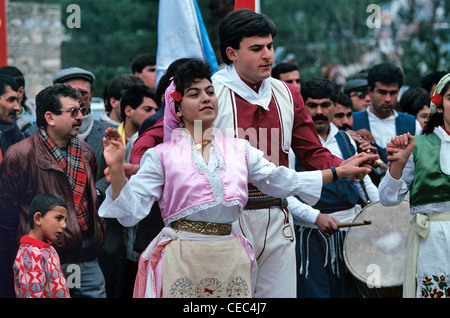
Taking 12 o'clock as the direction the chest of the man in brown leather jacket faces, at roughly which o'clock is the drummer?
The drummer is roughly at 10 o'clock from the man in brown leather jacket.

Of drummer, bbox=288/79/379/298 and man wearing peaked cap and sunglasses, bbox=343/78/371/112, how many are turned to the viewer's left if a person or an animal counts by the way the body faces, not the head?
0

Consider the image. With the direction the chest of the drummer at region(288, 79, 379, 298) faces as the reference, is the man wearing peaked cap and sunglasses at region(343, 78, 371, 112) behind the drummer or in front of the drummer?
behind

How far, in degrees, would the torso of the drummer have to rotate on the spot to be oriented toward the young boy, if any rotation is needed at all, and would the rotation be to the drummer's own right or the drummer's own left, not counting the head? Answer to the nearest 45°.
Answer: approximately 45° to the drummer's own right

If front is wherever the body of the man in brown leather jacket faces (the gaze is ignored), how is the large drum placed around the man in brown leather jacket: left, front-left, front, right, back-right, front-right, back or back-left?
front-left

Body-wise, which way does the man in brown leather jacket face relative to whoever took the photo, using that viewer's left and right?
facing the viewer and to the right of the viewer

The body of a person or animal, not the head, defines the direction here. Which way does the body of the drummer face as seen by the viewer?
toward the camera
